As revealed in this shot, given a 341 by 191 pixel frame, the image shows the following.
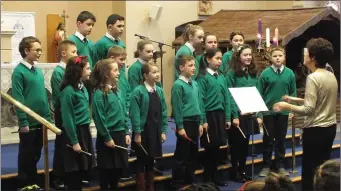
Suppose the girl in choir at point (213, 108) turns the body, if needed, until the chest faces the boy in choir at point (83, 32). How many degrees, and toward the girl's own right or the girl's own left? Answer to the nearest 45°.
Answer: approximately 135° to the girl's own right

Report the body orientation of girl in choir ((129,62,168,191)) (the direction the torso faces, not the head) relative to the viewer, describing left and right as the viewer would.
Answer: facing the viewer and to the right of the viewer

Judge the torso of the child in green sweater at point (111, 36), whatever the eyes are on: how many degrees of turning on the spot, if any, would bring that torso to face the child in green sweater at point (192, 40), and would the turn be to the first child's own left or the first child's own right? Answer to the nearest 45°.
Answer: approximately 45° to the first child's own left

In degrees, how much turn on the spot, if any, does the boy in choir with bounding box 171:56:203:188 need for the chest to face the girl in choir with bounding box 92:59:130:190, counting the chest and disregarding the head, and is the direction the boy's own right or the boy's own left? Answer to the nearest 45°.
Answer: approximately 90° to the boy's own right

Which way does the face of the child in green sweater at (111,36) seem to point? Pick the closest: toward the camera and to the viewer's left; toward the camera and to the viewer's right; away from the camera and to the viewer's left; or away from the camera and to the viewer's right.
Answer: toward the camera and to the viewer's right

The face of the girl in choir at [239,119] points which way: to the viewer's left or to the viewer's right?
to the viewer's right

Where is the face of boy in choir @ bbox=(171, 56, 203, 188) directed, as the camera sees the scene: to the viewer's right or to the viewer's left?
to the viewer's right

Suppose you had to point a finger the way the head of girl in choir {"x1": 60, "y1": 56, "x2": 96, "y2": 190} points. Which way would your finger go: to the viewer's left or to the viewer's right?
to the viewer's right

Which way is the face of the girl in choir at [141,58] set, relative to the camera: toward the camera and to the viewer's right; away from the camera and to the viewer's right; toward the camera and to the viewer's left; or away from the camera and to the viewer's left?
toward the camera and to the viewer's right

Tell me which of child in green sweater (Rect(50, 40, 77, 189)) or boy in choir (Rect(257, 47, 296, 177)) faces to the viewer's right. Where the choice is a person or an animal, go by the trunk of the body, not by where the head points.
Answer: the child in green sweater

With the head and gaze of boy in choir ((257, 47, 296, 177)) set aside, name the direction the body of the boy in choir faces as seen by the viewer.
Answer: toward the camera
